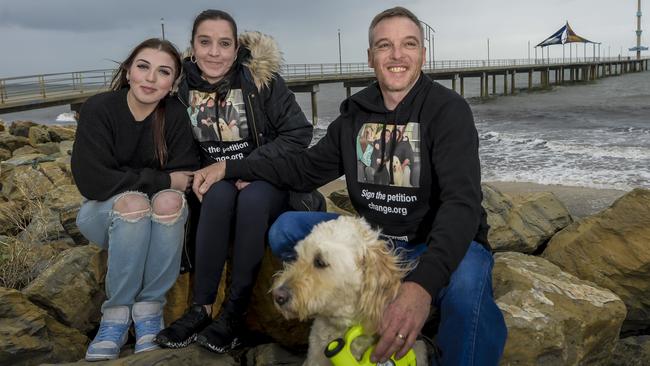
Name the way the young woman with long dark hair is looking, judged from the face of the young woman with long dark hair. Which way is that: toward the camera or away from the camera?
toward the camera

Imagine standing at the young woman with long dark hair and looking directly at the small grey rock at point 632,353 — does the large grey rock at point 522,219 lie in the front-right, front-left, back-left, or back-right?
front-left

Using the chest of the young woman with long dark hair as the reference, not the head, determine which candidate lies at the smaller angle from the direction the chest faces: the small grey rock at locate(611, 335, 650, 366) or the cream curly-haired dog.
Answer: the cream curly-haired dog

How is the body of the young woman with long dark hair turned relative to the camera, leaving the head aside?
toward the camera

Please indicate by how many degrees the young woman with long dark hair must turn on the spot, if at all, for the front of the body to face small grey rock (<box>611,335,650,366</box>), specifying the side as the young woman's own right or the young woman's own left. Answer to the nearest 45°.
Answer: approximately 90° to the young woman's own left

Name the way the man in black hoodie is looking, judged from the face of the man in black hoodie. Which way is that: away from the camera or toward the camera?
toward the camera

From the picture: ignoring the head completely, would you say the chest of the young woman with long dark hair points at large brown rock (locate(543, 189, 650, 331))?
no

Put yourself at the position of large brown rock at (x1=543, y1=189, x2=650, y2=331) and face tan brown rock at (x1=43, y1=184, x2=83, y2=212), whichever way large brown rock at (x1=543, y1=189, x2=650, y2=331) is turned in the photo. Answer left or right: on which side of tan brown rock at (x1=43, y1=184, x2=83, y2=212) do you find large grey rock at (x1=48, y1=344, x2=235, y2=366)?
left

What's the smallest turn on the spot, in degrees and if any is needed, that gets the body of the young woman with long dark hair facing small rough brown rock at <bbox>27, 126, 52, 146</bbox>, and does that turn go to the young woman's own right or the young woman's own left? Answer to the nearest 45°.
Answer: approximately 180°

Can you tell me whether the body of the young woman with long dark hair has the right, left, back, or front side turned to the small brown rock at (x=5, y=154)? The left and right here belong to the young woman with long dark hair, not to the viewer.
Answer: back

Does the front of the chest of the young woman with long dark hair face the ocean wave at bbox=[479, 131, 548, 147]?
no
